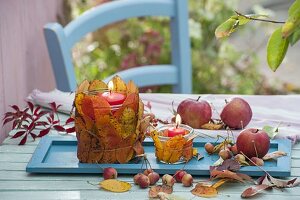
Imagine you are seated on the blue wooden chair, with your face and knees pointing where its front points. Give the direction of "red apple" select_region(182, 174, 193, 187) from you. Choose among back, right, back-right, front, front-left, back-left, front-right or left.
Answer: front-right

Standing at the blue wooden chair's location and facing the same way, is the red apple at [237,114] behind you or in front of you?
in front

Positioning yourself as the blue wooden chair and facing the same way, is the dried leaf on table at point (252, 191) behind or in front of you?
in front

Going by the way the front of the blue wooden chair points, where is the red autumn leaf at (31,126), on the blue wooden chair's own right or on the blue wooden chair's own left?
on the blue wooden chair's own right

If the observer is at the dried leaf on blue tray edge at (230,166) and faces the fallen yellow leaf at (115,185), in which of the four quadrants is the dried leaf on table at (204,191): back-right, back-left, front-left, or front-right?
front-left

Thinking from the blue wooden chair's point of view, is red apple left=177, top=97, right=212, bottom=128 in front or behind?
in front

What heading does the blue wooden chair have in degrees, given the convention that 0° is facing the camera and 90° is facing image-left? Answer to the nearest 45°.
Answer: approximately 315°

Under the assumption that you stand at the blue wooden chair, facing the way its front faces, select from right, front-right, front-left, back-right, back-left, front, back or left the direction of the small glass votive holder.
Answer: front-right

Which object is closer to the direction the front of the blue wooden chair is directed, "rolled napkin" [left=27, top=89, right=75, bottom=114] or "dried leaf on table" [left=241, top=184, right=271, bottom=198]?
the dried leaf on table
